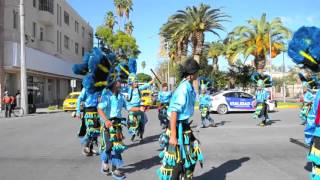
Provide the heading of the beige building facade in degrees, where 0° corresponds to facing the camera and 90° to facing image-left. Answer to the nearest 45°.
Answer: approximately 315°

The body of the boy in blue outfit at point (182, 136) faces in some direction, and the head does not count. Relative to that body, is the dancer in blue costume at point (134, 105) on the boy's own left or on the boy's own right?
on the boy's own left

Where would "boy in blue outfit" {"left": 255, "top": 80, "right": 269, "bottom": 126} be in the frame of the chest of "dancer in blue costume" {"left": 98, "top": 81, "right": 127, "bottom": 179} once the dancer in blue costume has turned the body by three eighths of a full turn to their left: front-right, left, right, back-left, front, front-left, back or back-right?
front-right

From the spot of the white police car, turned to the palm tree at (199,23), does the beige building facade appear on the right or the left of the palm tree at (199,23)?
left
